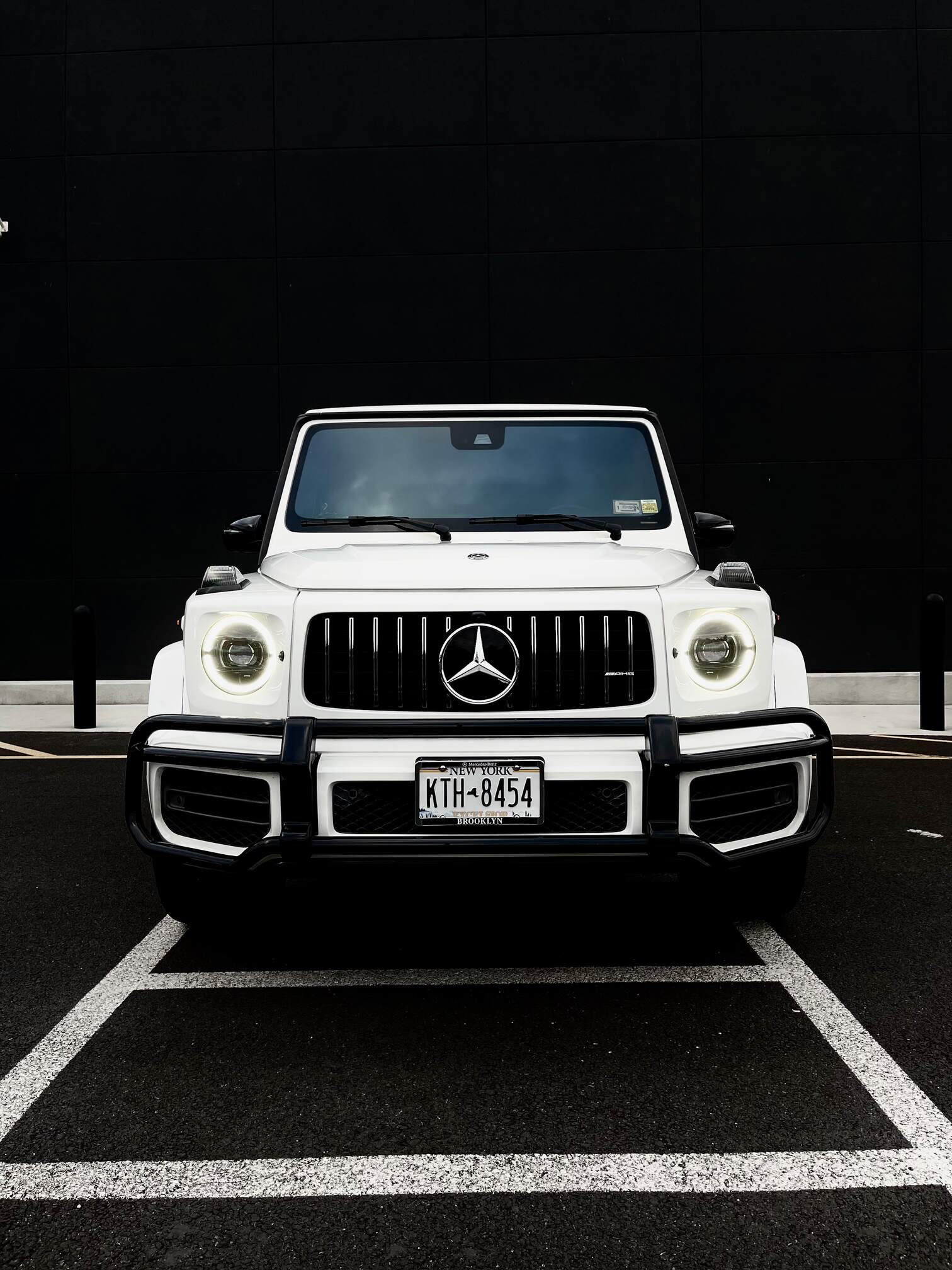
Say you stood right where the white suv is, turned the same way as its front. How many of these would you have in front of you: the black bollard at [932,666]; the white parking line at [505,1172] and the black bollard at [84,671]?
1

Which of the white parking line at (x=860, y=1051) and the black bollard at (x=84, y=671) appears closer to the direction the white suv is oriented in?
the white parking line

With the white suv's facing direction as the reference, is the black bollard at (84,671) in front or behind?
behind

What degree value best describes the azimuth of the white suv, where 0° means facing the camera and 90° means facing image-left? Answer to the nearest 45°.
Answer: approximately 0°

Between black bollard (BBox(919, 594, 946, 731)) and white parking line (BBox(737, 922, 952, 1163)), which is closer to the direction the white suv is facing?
the white parking line

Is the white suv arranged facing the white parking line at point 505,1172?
yes
